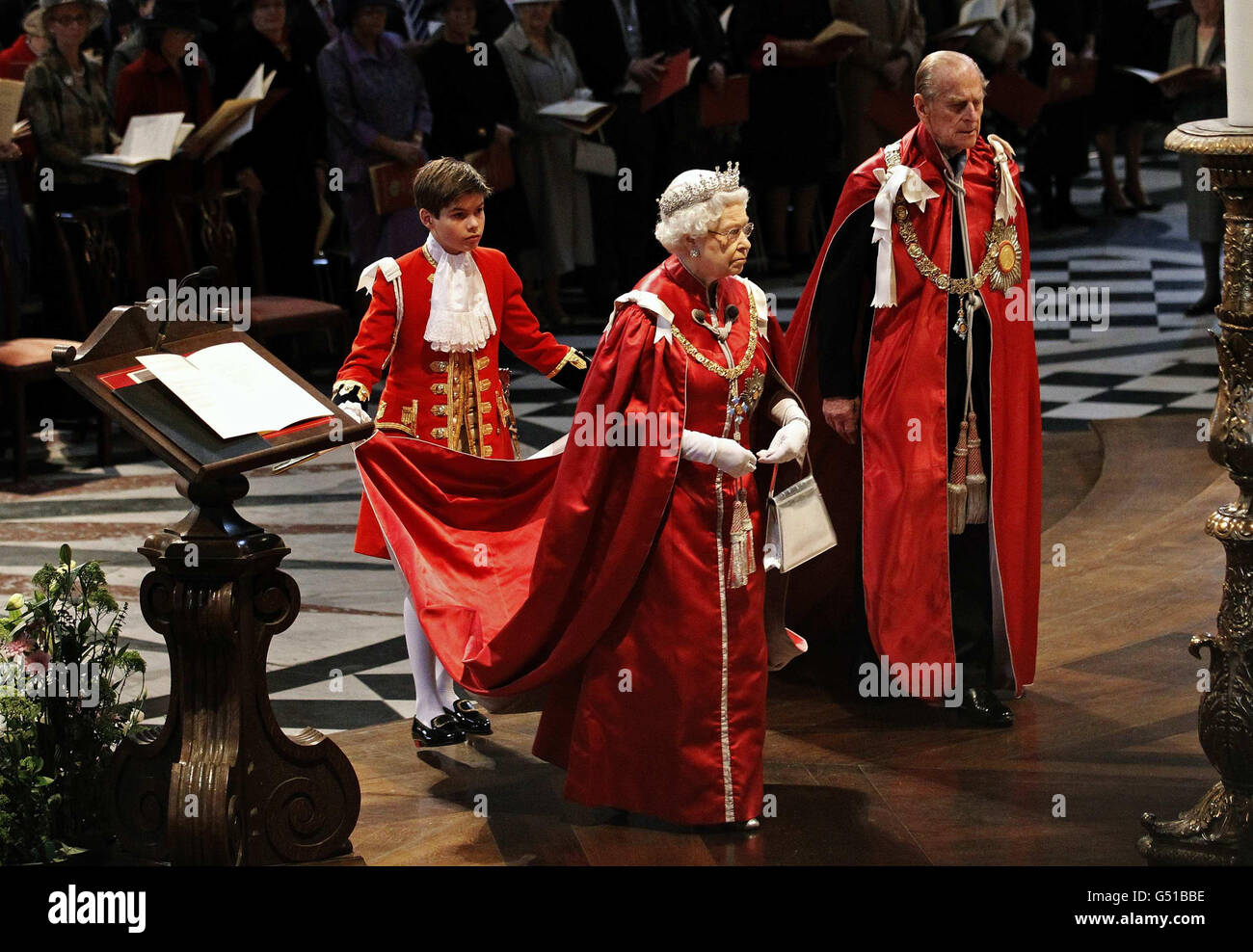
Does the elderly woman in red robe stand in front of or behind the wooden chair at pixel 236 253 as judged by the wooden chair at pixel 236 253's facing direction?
in front

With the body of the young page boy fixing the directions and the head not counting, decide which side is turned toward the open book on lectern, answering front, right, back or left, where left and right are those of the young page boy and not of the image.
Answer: right

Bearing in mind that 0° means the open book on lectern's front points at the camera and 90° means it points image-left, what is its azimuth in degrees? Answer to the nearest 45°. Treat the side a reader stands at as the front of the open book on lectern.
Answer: approximately 315°

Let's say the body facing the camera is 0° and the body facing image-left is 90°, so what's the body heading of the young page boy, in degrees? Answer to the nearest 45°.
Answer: approximately 315°

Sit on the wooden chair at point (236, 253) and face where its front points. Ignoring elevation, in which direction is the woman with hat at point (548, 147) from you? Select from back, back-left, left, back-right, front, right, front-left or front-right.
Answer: left

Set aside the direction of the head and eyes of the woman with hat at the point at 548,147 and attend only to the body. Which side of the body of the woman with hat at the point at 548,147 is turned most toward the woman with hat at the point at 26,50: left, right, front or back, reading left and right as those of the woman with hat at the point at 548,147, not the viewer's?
right

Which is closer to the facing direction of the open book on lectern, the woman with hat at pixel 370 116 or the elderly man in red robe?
the elderly man in red robe

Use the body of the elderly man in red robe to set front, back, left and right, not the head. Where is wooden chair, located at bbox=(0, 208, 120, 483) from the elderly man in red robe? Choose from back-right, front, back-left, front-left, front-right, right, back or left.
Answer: back

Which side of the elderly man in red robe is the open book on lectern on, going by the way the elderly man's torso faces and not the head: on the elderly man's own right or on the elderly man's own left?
on the elderly man's own right

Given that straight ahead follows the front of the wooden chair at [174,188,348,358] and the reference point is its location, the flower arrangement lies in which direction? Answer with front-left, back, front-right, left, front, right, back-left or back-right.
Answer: front-right

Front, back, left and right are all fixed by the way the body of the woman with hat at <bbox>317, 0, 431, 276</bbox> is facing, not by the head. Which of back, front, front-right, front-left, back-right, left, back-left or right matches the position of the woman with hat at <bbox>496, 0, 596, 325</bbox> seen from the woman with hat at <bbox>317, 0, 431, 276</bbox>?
left
